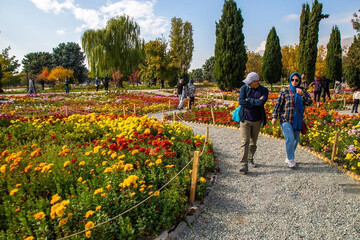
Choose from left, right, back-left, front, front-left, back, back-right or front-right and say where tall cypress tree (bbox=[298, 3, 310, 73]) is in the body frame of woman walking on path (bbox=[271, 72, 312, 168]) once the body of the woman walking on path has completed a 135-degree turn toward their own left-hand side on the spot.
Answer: front-left

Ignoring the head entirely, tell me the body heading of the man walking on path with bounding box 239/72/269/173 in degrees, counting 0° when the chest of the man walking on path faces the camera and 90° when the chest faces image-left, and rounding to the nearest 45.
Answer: approximately 0°

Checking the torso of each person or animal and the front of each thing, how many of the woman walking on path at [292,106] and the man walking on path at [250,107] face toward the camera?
2

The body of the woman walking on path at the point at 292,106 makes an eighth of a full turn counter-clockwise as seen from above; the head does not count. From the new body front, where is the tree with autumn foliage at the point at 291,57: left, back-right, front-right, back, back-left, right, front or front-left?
back-left

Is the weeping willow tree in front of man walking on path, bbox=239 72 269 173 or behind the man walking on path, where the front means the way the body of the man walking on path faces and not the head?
behind

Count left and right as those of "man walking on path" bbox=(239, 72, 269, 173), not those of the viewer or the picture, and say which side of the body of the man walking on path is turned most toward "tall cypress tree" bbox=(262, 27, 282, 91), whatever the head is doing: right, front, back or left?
back

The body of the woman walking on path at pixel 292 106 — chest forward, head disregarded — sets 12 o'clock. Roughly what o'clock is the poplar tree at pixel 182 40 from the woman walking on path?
The poplar tree is roughly at 5 o'clock from the woman walking on path.

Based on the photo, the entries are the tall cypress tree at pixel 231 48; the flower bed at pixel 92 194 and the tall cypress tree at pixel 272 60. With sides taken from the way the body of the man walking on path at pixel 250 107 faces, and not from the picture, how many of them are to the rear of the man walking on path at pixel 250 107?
2

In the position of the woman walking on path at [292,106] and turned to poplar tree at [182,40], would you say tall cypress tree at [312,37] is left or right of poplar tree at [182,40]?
right

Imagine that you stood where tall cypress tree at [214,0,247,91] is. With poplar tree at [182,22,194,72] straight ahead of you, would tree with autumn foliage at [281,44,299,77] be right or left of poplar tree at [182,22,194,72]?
right
